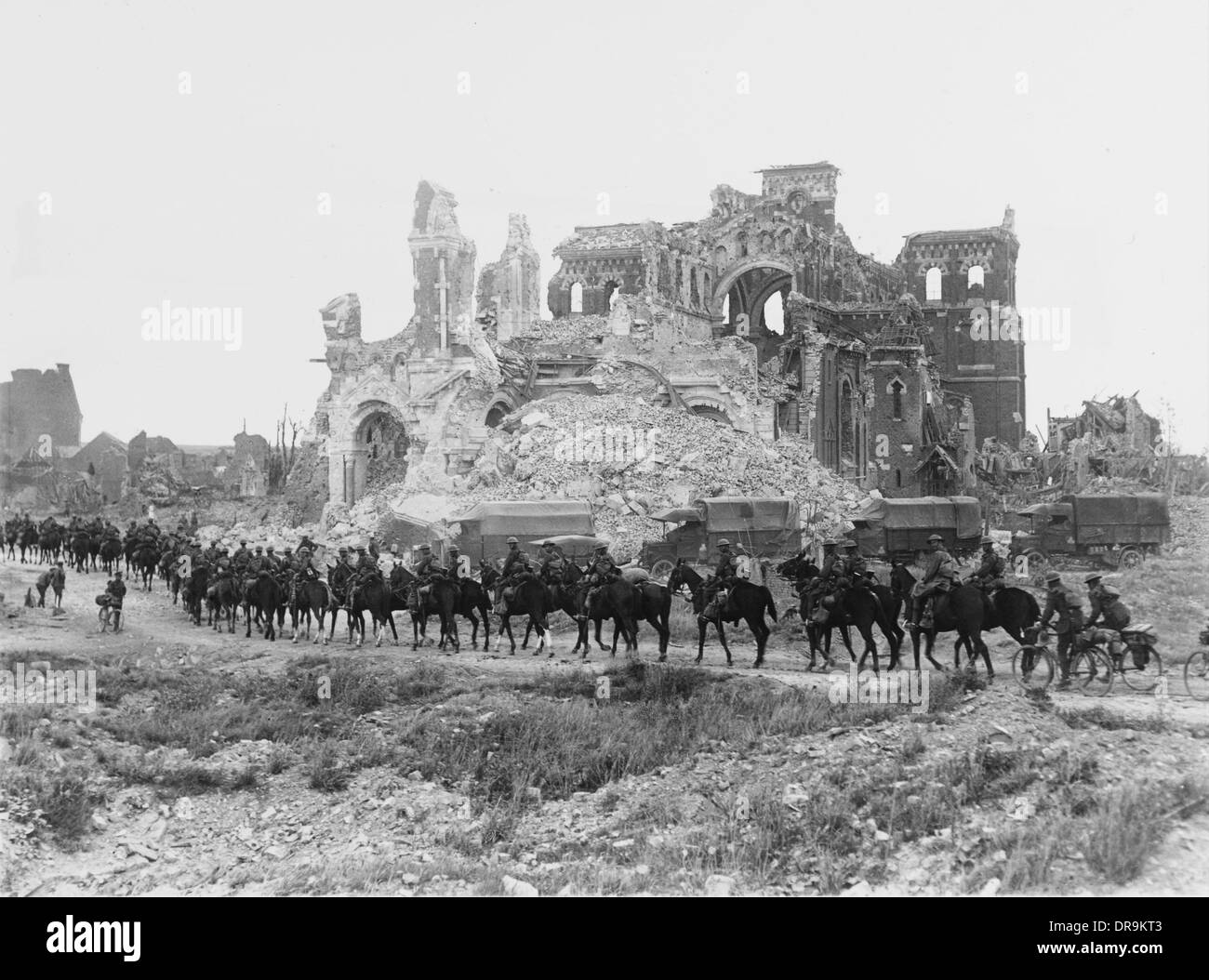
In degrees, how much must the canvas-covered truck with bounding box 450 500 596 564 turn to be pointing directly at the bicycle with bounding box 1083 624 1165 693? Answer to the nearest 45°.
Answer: approximately 135° to its left

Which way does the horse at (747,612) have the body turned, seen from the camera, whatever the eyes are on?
to the viewer's left

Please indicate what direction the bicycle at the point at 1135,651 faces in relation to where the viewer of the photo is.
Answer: facing to the left of the viewer

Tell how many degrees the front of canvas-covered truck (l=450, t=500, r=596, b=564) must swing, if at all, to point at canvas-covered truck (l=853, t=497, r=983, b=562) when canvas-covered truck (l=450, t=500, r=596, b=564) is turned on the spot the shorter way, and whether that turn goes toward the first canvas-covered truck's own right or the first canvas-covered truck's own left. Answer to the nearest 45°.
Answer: approximately 180°

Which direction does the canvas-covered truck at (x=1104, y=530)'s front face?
to the viewer's left

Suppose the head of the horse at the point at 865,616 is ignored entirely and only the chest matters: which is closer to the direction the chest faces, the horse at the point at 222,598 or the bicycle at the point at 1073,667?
the horse

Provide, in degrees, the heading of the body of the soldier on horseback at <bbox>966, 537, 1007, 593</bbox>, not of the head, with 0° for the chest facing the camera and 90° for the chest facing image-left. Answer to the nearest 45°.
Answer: approximately 90°

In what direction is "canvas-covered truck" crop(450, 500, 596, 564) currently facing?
to the viewer's left

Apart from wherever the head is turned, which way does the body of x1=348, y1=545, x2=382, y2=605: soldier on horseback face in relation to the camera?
to the viewer's left

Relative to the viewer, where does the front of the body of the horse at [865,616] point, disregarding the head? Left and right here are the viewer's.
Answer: facing to the left of the viewer

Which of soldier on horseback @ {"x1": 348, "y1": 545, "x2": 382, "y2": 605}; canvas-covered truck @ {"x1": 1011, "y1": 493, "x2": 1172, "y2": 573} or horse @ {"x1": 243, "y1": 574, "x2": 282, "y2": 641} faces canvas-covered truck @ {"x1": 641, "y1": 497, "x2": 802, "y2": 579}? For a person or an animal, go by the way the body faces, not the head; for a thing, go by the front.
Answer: canvas-covered truck @ {"x1": 1011, "y1": 493, "x2": 1172, "y2": 573}
